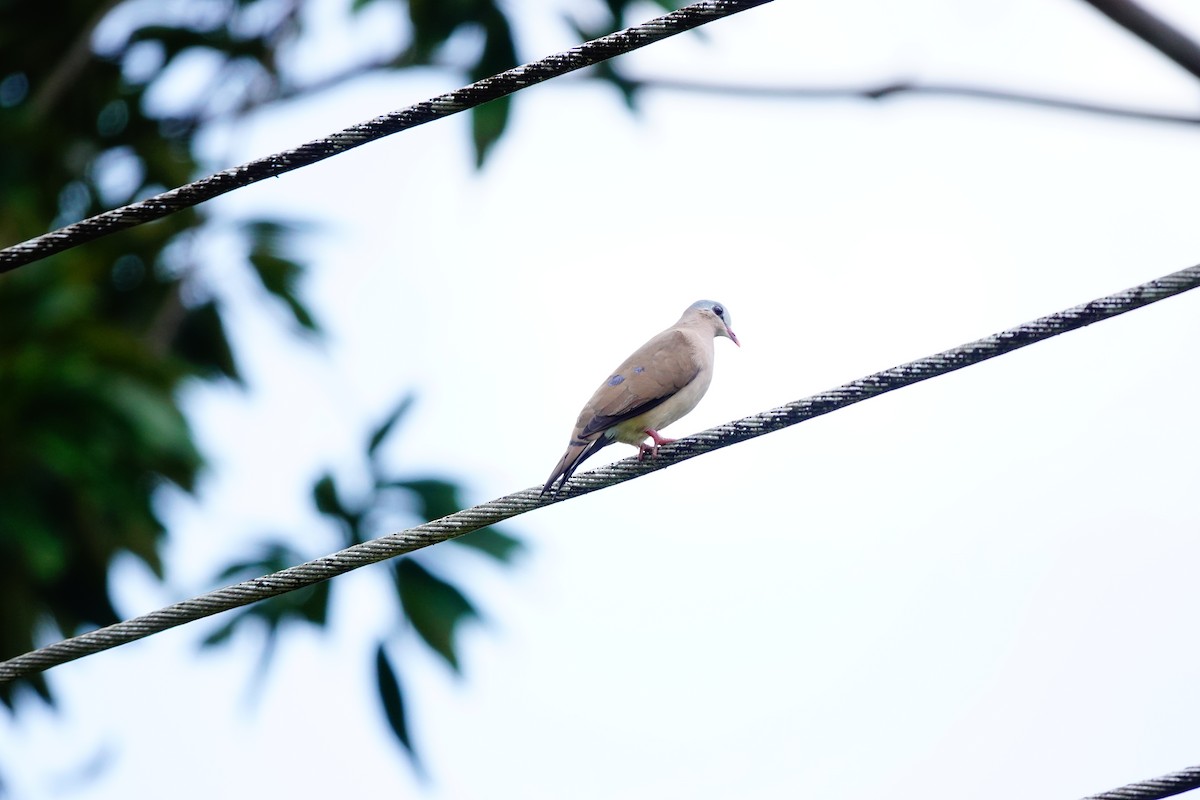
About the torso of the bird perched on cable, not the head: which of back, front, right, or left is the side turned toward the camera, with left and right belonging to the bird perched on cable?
right

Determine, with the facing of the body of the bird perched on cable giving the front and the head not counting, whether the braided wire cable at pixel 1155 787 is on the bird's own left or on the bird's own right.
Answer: on the bird's own right

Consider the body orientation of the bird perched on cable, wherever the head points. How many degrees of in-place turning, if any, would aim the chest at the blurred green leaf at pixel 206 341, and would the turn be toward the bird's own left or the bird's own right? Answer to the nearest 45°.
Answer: approximately 135° to the bird's own left
